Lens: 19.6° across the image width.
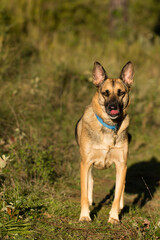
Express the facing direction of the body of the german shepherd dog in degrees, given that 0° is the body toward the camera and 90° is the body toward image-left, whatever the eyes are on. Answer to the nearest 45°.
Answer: approximately 0°
